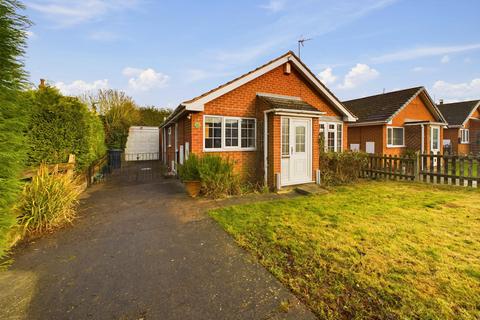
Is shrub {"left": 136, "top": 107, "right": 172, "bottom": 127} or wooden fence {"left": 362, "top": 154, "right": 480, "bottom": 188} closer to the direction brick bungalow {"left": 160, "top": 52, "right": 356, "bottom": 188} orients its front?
the wooden fence

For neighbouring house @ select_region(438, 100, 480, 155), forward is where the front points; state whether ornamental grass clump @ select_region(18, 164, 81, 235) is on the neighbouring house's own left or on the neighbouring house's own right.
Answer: on the neighbouring house's own right

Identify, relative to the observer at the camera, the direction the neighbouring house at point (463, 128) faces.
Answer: facing the viewer and to the right of the viewer

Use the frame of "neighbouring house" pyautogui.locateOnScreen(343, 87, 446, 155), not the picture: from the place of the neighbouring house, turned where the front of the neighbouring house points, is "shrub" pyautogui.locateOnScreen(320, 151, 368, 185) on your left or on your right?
on your right

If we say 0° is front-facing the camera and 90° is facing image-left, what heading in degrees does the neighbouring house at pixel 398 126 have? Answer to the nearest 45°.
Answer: approximately 315°

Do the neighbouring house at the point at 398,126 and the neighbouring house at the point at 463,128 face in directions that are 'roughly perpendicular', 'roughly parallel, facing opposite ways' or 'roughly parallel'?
roughly parallel

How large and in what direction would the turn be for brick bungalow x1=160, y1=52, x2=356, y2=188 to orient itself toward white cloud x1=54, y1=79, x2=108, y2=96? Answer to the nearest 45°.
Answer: approximately 180°

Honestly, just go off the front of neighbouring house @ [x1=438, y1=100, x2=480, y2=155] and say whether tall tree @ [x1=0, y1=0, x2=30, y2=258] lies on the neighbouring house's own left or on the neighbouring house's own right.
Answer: on the neighbouring house's own right

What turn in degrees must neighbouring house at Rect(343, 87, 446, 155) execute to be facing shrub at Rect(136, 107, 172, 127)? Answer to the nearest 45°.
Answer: approximately 135° to its right

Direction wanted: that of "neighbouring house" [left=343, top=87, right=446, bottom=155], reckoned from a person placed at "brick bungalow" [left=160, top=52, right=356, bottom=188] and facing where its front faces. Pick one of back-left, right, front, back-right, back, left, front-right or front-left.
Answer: left

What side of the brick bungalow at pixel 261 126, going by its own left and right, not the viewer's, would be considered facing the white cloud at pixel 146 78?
back

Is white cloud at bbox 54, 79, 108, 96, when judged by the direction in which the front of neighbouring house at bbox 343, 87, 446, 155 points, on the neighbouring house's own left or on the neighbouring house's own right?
on the neighbouring house's own right

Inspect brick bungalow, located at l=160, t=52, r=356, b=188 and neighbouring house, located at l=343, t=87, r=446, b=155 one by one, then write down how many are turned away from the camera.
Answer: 0

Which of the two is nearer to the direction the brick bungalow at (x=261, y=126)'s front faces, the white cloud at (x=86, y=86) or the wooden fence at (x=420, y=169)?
the wooden fence
